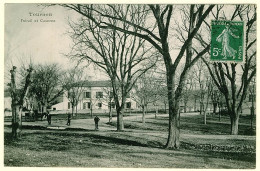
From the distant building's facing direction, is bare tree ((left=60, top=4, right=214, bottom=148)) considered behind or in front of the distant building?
in front

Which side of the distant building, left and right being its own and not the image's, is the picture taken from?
front

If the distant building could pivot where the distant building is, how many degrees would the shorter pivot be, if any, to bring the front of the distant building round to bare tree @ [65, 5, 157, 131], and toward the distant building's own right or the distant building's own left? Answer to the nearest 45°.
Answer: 0° — it already faces it

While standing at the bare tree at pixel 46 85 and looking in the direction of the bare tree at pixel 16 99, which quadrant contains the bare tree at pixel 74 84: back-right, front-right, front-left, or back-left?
back-left
